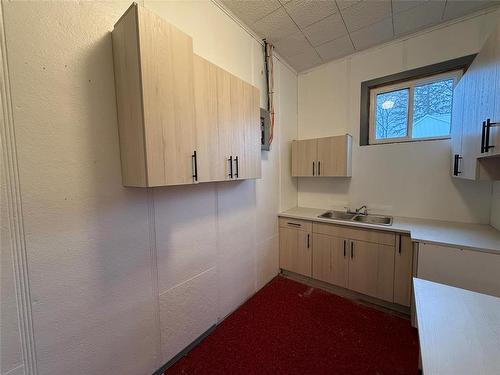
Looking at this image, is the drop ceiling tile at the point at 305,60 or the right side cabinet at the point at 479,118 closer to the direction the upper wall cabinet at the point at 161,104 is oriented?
the right side cabinet

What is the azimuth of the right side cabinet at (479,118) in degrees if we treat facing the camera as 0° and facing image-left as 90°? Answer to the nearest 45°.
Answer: approximately 90°

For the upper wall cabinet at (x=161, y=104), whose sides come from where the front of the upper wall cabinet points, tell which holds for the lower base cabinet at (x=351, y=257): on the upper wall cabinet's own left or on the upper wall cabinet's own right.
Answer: on the upper wall cabinet's own left

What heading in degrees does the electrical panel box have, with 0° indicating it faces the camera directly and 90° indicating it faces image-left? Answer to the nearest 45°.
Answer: approximately 315°

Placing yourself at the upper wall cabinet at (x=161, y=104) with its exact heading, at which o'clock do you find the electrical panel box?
The electrical panel box is roughly at 9 o'clock from the upper wall cabinet.

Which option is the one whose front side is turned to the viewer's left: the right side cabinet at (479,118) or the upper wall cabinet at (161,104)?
the right side cabinet

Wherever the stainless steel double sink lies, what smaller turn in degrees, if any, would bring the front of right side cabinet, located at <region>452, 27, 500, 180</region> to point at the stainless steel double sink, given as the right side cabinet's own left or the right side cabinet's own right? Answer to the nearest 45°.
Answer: approximately 45° to the right side cabinet's own right

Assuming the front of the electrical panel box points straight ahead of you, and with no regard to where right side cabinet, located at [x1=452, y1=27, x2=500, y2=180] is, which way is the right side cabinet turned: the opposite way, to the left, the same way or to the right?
the opposite way

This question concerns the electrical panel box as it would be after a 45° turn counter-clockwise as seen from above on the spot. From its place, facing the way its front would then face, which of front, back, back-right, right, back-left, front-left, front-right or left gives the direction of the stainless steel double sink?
front

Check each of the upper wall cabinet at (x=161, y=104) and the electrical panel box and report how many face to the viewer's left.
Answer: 0

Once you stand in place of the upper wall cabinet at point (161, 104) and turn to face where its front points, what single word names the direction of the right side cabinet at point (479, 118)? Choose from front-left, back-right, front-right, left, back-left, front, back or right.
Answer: front-left

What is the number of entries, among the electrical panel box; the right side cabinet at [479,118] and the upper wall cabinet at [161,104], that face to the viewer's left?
1
